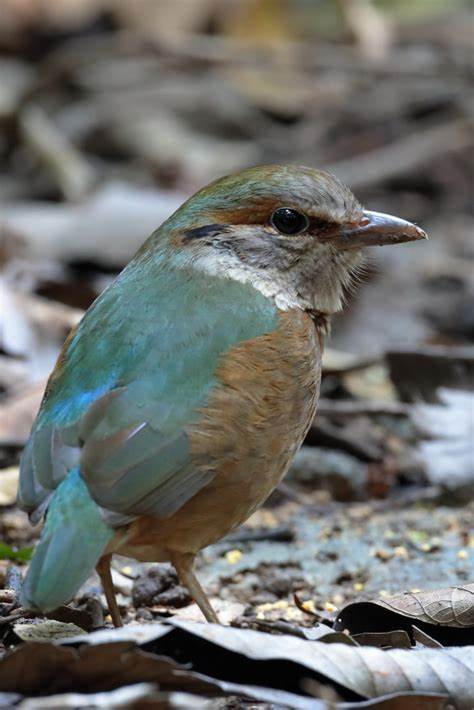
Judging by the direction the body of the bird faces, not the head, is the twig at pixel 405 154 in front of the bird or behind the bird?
in front

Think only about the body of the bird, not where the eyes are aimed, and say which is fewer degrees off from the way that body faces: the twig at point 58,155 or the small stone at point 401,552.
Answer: the small stone

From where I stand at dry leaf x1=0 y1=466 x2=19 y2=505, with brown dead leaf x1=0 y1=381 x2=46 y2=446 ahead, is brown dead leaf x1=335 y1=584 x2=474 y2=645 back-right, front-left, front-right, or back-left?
back-right

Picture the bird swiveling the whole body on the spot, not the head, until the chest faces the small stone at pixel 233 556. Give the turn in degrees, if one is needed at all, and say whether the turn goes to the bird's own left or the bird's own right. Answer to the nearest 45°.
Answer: approximately 45° to the bird's own left

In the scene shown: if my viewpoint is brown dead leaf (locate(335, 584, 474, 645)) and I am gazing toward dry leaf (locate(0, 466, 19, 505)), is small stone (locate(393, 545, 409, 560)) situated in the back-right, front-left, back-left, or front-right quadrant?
front-right

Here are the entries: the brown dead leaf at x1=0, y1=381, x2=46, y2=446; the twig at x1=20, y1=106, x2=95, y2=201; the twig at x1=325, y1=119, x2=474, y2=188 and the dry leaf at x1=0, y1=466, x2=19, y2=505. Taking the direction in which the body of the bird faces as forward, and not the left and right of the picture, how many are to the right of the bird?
0

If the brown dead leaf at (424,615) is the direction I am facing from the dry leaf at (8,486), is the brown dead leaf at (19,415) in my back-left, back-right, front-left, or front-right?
back-left

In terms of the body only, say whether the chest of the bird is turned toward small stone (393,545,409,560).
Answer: yes

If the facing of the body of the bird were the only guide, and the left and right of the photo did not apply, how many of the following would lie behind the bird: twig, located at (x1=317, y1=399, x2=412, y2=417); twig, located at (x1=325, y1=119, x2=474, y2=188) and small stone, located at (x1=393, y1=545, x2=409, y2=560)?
0

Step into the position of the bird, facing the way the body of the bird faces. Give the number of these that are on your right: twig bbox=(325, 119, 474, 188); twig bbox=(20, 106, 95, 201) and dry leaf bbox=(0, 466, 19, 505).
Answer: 0

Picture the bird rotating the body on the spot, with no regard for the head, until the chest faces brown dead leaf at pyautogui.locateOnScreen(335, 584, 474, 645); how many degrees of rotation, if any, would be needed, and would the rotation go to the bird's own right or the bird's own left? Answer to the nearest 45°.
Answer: approximately 45° to the bird's own right

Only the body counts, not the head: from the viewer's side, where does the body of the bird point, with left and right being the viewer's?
facing away from the viewer and to the right of the viewer
